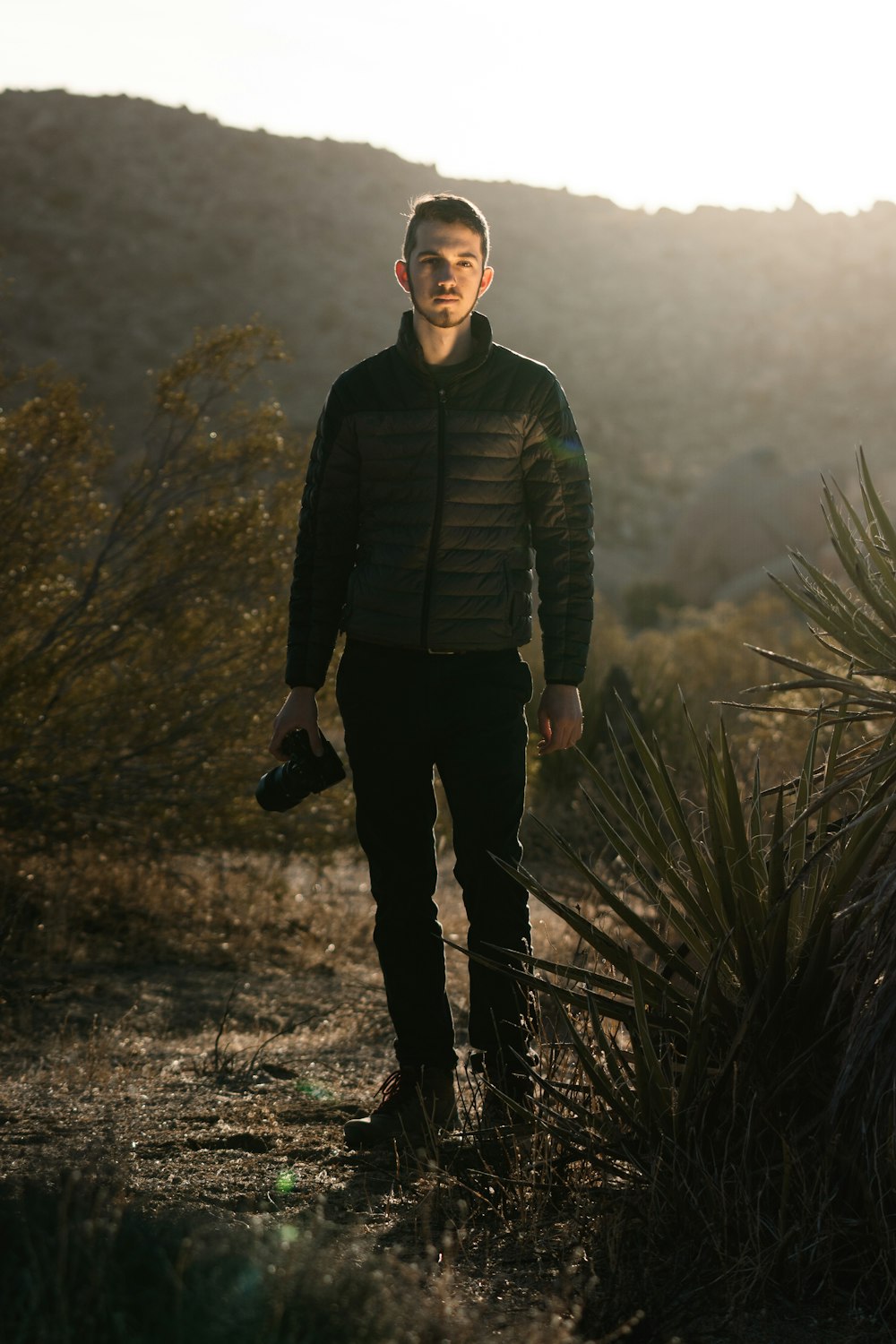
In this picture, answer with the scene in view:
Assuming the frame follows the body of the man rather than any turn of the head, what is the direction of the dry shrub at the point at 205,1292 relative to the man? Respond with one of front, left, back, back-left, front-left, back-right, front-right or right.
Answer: front

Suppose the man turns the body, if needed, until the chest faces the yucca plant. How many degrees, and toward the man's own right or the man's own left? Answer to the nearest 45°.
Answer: approximately 45° to the man's own left

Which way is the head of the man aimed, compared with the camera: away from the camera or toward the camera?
toward the camera

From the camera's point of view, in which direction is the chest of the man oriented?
toward the camera

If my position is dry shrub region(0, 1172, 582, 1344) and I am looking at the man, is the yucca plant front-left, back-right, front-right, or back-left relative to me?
front-right

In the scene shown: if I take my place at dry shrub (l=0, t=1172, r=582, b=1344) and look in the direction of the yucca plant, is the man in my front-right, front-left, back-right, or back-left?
front-left
